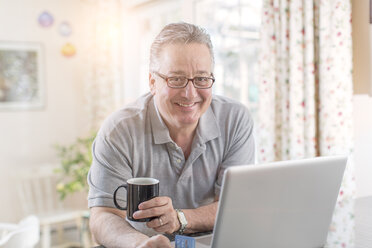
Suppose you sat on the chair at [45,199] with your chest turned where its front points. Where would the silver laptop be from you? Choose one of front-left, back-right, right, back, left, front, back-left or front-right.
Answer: front-right

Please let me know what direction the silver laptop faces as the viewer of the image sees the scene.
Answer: facing away from the viewer and to the left of the viewer

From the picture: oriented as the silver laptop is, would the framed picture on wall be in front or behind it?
in front

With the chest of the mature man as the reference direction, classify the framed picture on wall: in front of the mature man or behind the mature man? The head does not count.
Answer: behind

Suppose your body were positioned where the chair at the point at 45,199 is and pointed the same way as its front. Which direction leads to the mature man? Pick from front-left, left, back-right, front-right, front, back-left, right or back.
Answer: front-right

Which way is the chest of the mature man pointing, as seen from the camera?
toward the camera

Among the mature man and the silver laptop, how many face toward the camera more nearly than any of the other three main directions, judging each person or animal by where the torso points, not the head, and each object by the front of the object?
1
